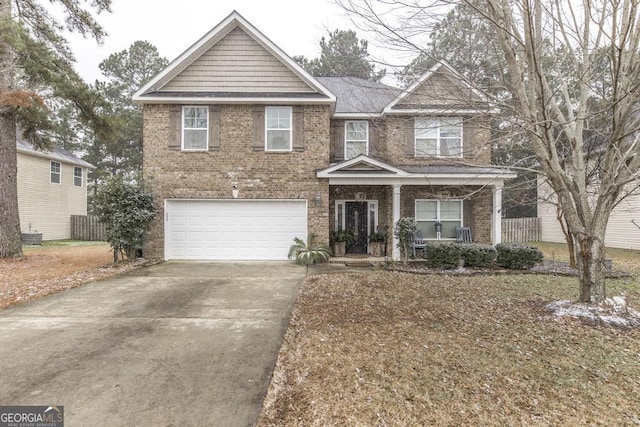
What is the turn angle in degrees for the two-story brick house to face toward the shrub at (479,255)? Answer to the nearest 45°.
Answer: approximately 90° to its left

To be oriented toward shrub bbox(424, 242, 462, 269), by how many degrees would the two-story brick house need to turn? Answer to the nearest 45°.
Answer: approximately 90° to its left

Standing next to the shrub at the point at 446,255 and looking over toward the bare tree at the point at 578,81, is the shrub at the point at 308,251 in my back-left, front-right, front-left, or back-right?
back-right

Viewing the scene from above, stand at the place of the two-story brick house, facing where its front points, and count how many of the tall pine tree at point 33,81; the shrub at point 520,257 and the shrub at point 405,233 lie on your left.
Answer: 2

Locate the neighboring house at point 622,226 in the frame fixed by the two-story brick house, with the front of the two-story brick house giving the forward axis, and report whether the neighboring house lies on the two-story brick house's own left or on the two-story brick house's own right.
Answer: on the two-story brick house's own left

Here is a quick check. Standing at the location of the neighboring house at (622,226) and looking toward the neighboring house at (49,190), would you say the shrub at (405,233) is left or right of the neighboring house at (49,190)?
left

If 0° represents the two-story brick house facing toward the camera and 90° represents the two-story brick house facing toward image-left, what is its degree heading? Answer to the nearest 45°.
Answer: approximately 0°

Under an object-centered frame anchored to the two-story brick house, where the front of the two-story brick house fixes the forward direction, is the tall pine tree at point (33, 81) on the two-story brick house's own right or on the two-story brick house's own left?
on the two-story brick house's own right

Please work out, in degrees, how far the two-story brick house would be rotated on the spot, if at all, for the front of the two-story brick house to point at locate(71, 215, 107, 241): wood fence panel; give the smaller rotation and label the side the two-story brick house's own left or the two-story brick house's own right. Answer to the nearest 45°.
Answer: approximately 135° to the two-story brick house's own right
